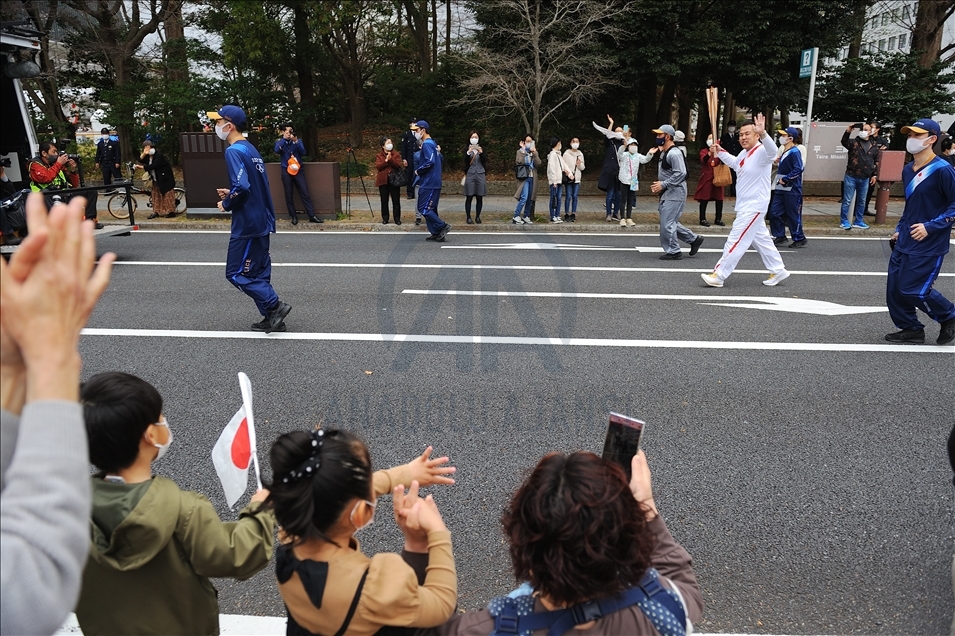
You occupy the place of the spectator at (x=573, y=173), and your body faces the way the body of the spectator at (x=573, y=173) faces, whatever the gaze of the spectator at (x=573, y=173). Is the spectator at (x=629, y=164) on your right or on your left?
on your left

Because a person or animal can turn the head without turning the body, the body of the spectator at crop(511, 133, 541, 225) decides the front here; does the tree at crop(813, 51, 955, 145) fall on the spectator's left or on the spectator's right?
on the spectator's left

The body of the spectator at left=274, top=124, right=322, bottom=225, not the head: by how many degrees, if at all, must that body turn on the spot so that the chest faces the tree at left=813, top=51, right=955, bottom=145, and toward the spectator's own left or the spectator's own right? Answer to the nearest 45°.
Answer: approximately 90° to the spectator's own left

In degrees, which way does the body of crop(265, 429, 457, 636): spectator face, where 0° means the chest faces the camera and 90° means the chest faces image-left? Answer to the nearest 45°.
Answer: approximately 225°

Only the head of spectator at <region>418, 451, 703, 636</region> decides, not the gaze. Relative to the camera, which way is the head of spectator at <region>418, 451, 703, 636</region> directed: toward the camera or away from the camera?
away from the camera

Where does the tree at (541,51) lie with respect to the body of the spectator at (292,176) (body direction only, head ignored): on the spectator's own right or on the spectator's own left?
on the spectator's own left

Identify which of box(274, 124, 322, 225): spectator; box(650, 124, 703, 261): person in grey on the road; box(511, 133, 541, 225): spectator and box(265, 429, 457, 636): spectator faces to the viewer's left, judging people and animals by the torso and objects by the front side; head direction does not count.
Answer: box(650, 124, 703, 261): person in grey on the road

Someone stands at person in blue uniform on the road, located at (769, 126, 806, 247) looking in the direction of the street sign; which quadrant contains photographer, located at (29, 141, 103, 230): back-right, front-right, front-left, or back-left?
back-left

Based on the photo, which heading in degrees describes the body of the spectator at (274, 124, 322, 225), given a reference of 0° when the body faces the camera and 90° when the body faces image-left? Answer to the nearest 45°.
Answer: approximately 0°

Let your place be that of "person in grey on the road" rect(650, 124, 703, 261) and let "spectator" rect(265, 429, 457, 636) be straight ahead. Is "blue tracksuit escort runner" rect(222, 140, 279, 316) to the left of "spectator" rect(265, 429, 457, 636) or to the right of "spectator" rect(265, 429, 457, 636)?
right

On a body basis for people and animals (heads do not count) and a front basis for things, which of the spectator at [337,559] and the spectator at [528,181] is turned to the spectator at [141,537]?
the spectator at [528,181]

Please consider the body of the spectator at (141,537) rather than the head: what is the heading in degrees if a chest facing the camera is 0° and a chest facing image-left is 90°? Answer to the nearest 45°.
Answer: approximately 225°

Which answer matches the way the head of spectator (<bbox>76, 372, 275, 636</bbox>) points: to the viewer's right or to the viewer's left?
to the viewer's right
